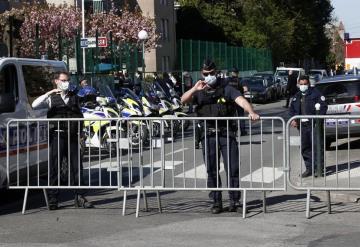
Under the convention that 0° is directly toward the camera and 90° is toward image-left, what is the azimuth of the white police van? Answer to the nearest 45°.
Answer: approximately 45°

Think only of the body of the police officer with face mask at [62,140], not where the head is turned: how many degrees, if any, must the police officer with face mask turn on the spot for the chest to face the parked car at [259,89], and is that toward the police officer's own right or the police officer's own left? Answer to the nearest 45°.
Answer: approximately 180°

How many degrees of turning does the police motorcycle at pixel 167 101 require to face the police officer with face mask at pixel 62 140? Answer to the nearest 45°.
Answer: approximately 45° to its right

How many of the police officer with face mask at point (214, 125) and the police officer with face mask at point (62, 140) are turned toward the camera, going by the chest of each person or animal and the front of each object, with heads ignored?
2

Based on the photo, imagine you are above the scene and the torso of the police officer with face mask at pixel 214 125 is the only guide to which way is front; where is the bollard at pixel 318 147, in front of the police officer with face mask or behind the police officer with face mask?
behind

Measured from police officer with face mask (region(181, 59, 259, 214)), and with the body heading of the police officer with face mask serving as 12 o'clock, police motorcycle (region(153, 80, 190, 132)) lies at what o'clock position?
The police motorcycle is roughly at 6 o'clock from the police officer with face mask.

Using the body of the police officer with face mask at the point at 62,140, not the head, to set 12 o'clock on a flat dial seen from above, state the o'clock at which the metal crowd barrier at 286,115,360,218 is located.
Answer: The metal crowd barrier is roughly at 9 o'clock from the police officer with face mask.

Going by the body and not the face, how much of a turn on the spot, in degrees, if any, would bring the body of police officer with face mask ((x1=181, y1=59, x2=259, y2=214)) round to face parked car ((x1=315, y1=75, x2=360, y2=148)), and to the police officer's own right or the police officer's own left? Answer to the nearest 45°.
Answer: approximately 180°

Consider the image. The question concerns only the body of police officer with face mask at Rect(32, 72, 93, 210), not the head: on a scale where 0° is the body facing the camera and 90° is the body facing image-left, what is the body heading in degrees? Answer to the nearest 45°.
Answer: approximately 0°

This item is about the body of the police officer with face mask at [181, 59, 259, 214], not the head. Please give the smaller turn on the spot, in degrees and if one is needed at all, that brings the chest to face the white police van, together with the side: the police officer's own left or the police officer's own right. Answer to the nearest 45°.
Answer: approximately 90° to the police officer's own right
